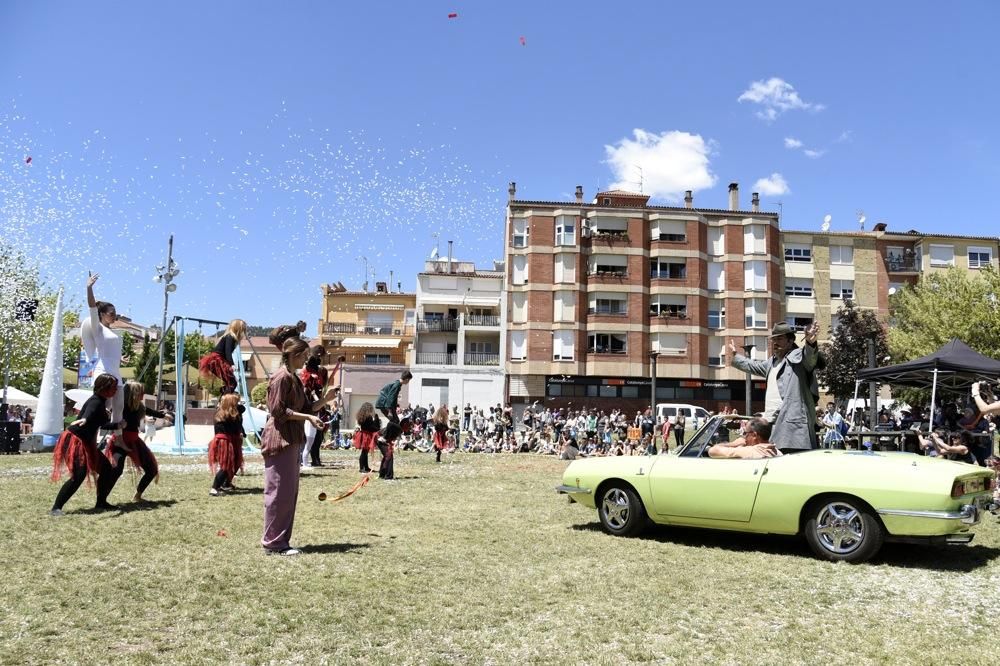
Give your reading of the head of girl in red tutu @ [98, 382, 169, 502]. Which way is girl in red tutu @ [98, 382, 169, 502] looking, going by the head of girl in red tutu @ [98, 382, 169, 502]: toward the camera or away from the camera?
away from the camera

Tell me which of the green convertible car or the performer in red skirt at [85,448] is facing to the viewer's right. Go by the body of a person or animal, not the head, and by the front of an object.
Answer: the performer in red skirt

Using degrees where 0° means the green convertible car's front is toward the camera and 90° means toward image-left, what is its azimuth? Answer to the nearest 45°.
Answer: approximately 135°

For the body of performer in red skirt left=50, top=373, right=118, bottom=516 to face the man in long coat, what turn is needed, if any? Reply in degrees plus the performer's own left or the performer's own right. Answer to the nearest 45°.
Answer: approximately 45° to the performer's own right

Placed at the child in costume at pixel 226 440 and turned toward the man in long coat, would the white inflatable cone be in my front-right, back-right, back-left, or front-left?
back-left

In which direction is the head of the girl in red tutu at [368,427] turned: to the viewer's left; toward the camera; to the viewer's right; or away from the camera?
away from the camera

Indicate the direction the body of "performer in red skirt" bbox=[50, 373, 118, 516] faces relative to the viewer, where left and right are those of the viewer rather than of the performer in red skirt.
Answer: facing to the right of the viewer

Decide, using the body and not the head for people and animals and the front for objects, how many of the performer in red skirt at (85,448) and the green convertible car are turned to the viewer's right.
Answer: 1

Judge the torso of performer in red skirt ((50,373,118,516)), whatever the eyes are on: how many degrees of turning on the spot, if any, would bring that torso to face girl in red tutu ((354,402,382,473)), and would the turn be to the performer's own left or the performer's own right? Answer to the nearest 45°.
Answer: approximately 45° to the performer's own left

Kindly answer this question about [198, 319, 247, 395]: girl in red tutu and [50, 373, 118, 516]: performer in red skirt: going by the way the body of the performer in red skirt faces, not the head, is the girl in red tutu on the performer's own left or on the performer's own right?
on the performer's own left
